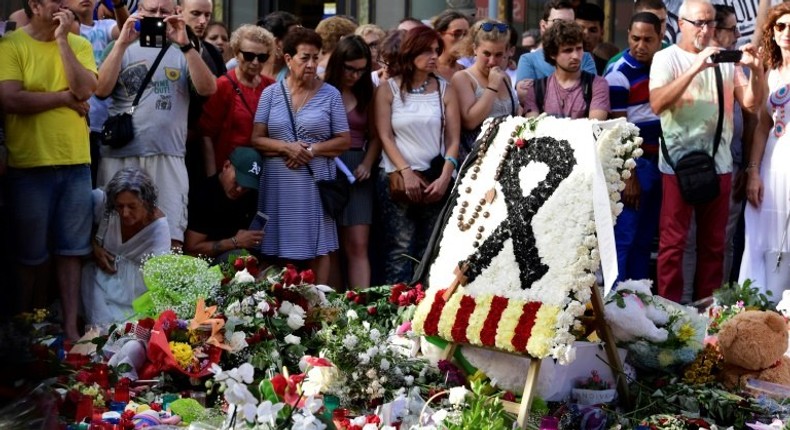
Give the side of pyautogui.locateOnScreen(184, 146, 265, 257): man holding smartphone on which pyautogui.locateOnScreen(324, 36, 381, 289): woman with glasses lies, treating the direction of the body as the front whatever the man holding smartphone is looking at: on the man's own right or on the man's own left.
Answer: on the man's own left

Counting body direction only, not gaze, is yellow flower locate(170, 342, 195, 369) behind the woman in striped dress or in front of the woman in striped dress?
in front

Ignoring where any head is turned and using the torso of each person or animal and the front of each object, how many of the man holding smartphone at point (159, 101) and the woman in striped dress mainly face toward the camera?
2

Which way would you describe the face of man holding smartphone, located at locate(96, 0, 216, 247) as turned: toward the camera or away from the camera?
toward the camera

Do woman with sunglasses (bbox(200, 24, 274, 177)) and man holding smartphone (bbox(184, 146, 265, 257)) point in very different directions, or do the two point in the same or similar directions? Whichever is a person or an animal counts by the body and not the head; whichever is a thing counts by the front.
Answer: same or similar directions

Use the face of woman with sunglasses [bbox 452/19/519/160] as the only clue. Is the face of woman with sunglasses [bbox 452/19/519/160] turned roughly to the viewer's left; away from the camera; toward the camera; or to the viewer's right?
toward the camera

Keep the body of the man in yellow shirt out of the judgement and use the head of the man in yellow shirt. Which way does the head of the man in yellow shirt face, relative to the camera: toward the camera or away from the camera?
toward the camera

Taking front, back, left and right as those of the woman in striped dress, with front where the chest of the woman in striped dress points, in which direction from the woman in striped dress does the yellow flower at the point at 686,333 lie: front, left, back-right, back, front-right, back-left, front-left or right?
front-left

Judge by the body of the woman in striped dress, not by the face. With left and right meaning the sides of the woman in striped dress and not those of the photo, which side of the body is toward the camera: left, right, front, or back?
front

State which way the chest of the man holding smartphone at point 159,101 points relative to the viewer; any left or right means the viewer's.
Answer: facing the viewer

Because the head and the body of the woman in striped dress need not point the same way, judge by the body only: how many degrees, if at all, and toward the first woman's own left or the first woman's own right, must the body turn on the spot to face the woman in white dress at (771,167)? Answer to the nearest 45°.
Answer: approximately 90° to the first woman's own left

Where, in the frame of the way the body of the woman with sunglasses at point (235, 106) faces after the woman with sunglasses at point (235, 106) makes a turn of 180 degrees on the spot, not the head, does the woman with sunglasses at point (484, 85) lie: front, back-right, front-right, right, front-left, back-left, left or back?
back-right

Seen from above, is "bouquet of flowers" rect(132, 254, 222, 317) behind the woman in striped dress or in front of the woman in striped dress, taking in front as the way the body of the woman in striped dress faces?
in front

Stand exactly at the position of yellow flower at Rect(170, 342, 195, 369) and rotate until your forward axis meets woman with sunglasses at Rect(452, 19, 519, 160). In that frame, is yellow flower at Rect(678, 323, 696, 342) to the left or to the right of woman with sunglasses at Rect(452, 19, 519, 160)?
right

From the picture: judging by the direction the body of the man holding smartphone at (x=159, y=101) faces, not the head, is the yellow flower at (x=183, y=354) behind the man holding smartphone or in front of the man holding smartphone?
in front
